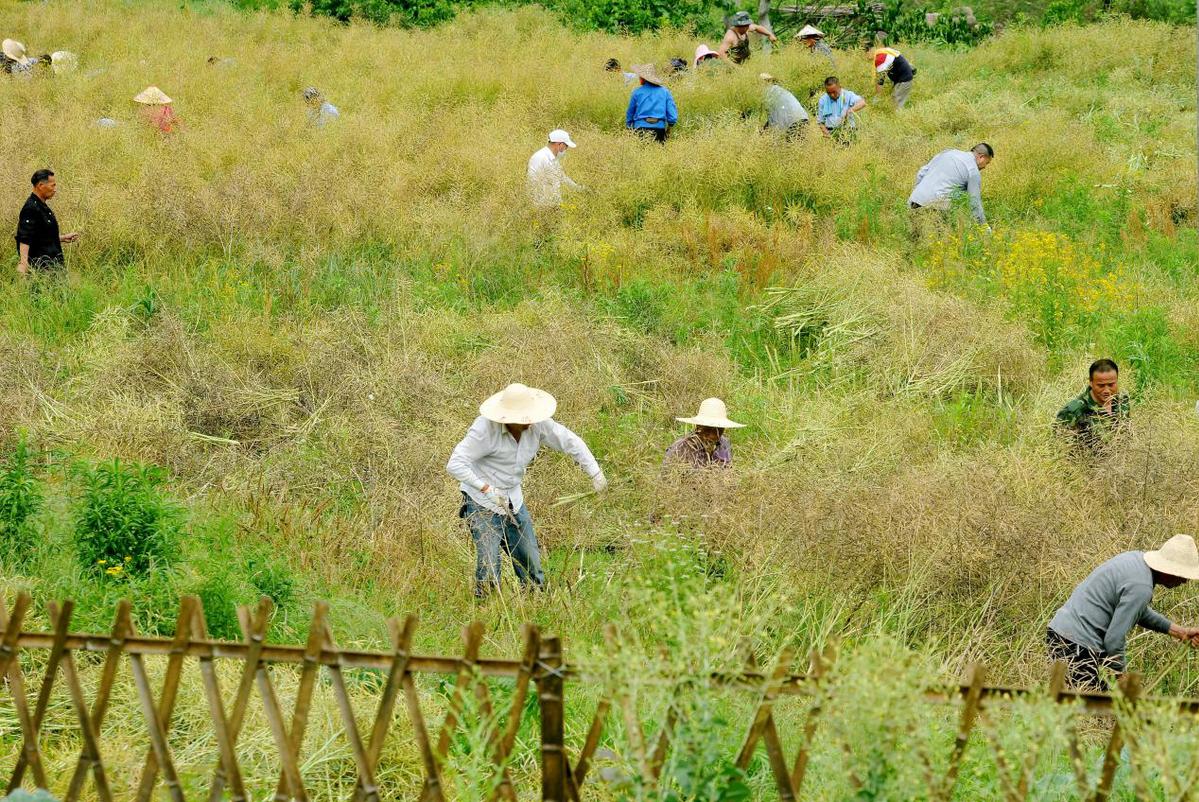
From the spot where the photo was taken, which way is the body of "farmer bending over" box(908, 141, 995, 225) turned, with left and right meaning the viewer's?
facing to the right of the viewer

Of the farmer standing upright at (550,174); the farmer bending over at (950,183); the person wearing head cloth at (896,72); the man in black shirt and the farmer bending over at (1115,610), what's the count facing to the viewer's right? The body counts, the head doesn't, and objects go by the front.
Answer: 4

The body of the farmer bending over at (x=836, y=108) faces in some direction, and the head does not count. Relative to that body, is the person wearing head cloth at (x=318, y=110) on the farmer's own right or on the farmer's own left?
on the farmer's own right

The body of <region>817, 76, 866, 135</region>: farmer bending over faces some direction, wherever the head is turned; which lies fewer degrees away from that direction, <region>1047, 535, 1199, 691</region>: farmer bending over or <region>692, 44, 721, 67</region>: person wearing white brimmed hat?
the farmer bending over

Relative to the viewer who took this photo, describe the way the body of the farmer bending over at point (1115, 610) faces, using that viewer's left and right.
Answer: facing to the right of the viewer

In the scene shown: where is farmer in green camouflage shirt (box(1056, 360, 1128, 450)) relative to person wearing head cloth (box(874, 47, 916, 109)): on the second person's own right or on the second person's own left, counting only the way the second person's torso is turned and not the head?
on the second person's own left

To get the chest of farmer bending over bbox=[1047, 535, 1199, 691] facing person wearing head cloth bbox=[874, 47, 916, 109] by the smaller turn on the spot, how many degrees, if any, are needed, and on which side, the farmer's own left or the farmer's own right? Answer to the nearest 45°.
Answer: approximately 90° to the farmer's own left

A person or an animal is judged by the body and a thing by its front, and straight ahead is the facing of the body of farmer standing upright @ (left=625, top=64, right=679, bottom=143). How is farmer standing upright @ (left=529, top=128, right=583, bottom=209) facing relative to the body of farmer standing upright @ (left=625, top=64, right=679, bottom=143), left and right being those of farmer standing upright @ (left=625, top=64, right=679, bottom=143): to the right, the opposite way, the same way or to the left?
to the right

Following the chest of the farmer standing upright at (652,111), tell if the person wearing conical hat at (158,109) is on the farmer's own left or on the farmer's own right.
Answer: on the farmer's own left

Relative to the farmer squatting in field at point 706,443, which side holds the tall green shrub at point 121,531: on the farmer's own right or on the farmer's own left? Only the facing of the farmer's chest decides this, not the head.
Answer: on the farmer's own right

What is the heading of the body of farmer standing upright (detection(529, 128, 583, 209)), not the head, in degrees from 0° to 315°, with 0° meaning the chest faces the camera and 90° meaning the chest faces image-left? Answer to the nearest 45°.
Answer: approximately 270°

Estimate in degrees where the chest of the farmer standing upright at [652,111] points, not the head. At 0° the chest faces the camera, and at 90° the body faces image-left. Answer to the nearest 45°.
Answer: approximately 180°

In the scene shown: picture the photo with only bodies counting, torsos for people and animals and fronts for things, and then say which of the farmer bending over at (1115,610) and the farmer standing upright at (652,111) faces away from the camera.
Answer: the farmer standing upright at (652,111)

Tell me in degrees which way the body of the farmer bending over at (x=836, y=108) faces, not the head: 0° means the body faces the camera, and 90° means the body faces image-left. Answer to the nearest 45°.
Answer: approximately 0°

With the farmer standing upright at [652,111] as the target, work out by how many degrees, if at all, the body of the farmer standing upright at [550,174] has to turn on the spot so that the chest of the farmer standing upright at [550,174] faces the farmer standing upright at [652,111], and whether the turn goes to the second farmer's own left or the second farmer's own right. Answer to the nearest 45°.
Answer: approximately 45° to the second farmer's own left

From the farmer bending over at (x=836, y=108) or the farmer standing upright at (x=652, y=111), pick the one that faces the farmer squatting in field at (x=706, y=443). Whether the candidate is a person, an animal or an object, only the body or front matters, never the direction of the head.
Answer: the farmer bending over at (x=836, y=108)

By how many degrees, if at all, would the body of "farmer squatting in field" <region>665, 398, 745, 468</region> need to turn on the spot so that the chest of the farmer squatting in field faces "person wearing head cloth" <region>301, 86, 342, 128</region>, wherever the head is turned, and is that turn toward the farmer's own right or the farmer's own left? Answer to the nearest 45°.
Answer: approximately 180°

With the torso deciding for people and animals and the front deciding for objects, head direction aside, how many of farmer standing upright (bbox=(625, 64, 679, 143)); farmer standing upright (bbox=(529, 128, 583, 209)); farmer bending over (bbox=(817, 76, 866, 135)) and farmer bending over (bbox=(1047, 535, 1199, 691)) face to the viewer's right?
2
